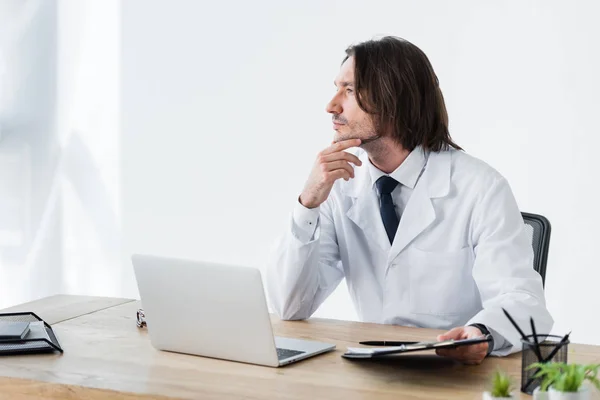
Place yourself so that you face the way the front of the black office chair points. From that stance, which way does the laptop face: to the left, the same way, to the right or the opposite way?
the opposite way

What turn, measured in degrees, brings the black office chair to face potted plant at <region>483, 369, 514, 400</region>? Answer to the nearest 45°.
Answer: approximately 45° to its left

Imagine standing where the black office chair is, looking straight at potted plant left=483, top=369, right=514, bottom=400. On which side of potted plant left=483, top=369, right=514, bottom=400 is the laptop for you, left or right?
right

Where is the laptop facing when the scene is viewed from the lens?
facing away from the viewer and to the right of the viewer

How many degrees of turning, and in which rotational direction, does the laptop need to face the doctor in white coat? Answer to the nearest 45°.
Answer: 0° — it already faces them

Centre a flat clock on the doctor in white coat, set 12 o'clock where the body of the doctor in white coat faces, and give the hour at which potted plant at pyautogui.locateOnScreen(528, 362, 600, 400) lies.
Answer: The potted plant is roughly at 10 o'clock from the doctor in white coat.

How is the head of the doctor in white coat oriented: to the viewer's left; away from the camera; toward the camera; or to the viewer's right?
to the viewer's left

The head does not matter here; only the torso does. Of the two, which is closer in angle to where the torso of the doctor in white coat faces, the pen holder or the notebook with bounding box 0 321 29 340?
the notebook

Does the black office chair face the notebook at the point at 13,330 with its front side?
yes

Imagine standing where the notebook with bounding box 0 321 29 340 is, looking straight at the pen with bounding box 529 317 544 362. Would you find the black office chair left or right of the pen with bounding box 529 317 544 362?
left

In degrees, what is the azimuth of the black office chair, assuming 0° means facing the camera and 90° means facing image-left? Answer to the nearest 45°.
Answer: approximately 45°
